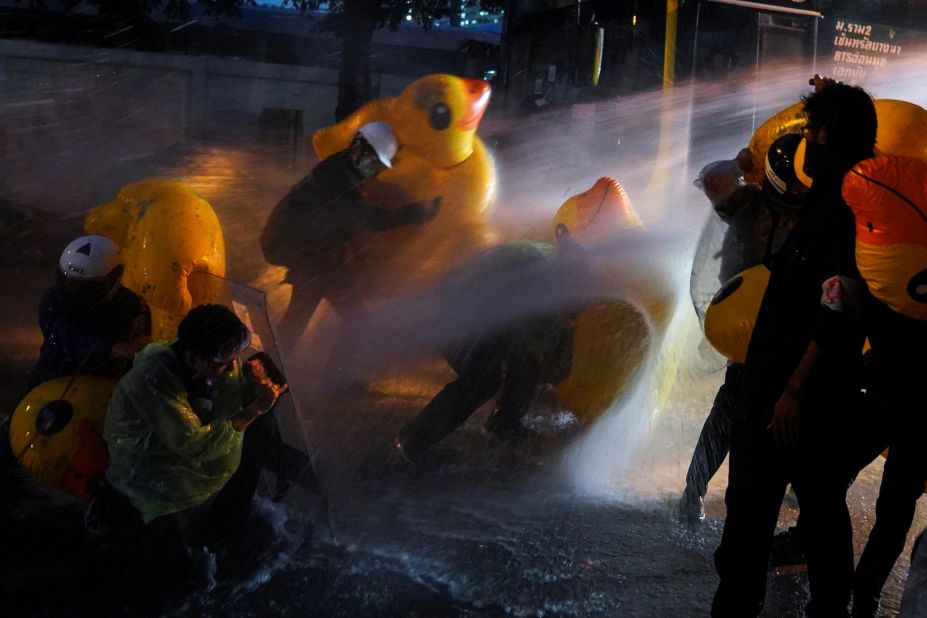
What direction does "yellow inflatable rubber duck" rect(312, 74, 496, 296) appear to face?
to the viewer's right

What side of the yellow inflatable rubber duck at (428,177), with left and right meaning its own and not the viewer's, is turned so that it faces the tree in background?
left

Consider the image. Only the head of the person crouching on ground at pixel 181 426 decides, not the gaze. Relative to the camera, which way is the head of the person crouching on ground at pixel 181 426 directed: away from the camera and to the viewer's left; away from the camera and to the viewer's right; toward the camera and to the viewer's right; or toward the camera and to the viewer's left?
toward the camera and to the viewer's right

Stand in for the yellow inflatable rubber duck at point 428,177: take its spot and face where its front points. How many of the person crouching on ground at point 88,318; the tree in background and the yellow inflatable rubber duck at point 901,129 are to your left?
1

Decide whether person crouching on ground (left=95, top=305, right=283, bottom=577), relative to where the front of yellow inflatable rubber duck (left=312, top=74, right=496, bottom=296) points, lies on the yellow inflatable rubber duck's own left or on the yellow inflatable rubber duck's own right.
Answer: on the yellow inflatable rubber duck's own right

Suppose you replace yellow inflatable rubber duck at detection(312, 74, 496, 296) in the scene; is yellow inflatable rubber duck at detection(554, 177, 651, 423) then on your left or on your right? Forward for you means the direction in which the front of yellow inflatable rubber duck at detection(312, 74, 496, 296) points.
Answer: on your right

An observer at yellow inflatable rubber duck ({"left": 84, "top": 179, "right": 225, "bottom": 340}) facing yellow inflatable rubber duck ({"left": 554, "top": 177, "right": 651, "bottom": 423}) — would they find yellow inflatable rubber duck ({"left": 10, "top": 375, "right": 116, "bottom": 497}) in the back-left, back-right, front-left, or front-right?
back-right
